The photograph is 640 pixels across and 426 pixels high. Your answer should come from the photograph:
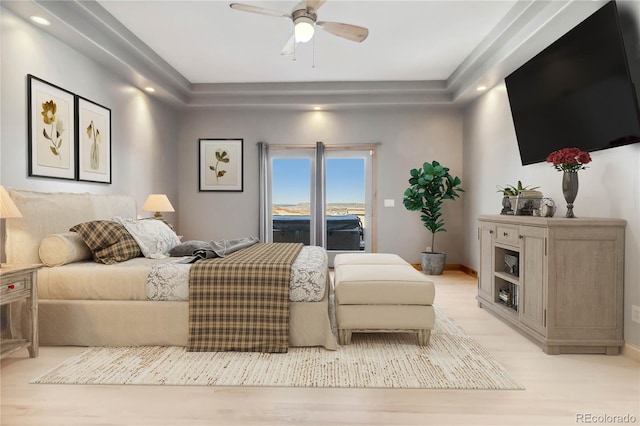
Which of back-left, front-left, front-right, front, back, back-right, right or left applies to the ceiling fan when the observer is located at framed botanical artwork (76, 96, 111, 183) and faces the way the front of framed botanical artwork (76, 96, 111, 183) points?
front

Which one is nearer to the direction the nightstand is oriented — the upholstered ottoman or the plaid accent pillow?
the upholstered ottoman

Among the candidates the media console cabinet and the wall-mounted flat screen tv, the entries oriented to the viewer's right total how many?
0

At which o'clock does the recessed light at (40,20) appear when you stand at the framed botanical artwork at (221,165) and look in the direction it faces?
The recessed light is roughly at 1 o'clock from the framed botanical artwork.

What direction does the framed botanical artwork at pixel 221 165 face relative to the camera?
toward the camera

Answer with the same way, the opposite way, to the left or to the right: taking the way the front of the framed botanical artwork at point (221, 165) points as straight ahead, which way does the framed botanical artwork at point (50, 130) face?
to the left

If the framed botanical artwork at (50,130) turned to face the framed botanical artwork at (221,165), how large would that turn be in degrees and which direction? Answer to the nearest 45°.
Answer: approximately 90° to its left

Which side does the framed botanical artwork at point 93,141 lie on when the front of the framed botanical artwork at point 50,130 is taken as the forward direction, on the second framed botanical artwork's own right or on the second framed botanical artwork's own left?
on the second framed botanical artwork's own left

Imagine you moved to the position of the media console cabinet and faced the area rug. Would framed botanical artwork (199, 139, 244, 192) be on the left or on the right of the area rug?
right

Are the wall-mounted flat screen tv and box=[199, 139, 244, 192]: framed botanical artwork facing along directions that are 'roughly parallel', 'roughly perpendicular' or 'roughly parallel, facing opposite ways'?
roughly perpendicular

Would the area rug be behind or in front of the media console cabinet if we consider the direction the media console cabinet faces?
in front

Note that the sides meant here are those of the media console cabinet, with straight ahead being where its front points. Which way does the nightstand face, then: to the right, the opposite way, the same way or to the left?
the opposite way
